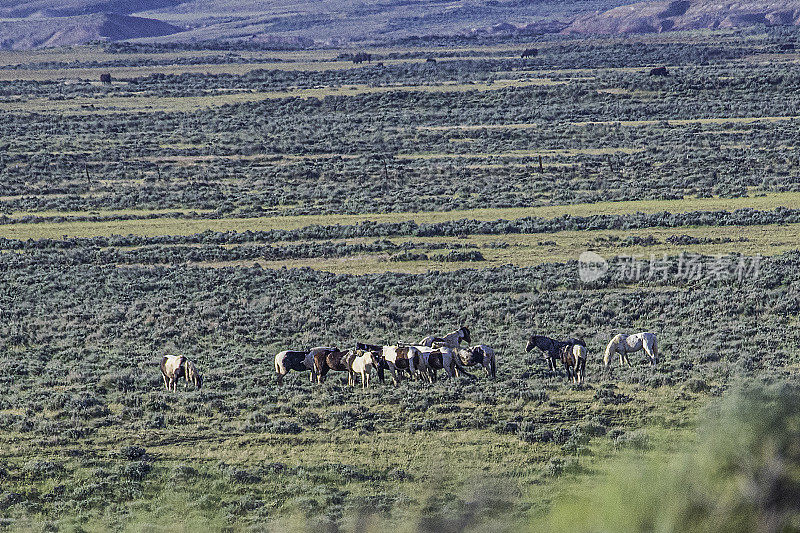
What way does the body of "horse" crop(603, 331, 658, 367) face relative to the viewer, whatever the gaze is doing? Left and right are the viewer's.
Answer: facing to the left of the viewer

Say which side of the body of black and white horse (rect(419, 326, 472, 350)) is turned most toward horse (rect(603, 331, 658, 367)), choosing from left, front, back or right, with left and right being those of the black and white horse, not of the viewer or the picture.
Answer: front

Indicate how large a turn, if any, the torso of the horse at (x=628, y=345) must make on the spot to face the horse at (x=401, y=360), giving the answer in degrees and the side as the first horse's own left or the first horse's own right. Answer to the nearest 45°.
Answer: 0° — it already faces it

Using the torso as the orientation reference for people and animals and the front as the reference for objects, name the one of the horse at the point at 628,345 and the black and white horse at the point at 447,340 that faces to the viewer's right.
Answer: the black and white horse

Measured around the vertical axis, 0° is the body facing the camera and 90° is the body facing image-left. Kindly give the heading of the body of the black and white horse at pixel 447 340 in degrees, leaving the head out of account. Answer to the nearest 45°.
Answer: approximately 270°

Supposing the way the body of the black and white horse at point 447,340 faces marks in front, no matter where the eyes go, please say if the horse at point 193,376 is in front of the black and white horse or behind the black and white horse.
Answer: behind

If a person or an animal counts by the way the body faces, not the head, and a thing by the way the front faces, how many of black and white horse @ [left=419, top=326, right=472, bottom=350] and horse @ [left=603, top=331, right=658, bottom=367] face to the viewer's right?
1

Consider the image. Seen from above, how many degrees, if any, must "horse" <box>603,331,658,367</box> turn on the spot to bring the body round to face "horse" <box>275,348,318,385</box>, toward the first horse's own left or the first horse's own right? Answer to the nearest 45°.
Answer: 0° — it already faces it

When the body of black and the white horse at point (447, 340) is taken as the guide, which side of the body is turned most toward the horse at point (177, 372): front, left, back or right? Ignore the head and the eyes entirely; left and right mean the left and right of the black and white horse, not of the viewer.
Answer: back

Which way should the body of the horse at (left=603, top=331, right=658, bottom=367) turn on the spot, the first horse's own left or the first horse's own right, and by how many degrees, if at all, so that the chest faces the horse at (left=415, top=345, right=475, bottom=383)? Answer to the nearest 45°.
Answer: approximately 45° to the first horse's own left
